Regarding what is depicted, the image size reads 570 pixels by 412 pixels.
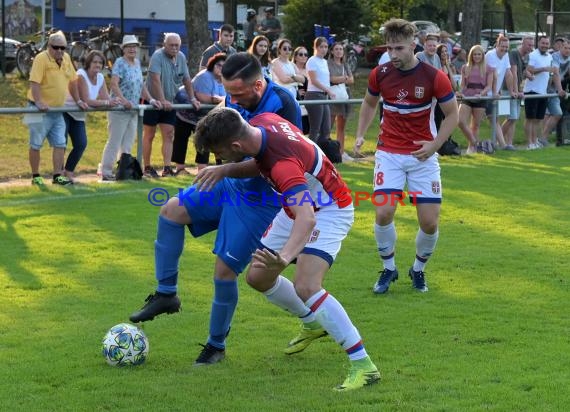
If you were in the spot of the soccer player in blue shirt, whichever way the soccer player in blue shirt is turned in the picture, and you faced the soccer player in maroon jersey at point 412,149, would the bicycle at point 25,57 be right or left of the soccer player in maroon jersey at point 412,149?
left

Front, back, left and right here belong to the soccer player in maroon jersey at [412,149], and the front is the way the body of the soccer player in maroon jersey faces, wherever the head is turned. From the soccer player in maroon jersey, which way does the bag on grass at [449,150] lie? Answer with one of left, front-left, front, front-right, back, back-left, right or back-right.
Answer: back

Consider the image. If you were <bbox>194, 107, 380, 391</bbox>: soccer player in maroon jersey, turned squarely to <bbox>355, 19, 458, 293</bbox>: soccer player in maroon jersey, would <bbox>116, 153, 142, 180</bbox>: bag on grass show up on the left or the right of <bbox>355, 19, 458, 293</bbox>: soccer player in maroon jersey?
left

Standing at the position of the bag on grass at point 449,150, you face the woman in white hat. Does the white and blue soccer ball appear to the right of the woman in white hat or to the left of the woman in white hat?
left

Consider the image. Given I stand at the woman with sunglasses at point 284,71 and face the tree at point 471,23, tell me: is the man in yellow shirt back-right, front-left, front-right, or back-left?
back-left
